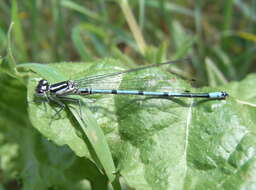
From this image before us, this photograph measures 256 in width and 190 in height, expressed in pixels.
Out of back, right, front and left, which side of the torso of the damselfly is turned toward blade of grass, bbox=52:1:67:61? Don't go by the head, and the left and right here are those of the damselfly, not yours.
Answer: right

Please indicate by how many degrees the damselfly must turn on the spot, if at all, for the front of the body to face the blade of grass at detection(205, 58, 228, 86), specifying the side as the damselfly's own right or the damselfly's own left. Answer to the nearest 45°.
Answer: approximately 135° to the damselfly's own right

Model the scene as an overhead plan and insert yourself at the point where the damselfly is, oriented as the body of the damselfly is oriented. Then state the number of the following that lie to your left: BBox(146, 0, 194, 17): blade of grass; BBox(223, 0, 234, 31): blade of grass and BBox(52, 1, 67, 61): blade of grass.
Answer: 0

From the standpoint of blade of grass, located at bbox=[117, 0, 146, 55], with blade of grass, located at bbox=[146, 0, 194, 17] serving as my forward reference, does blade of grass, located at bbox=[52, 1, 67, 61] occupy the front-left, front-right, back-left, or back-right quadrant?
back-left

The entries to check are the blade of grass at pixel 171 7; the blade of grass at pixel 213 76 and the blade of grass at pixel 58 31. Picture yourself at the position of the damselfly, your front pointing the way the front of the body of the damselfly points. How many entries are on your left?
0

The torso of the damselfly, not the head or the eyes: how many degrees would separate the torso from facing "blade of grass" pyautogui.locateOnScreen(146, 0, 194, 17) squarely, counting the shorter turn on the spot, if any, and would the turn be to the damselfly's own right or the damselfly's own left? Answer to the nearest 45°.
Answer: approximately 90° to the damselfly's own right

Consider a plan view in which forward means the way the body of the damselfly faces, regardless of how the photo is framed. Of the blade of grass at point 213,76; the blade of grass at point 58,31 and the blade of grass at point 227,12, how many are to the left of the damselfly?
0

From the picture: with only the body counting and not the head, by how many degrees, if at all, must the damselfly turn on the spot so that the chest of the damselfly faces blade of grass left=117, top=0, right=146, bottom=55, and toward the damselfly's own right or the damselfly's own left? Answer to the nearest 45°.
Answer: approximately 90° to the damselfly's own right

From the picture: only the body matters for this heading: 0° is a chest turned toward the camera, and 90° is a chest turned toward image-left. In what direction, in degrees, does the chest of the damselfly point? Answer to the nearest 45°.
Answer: approximately 90°

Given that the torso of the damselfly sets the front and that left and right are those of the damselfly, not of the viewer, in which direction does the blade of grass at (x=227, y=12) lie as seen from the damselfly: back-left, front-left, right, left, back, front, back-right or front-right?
back-right

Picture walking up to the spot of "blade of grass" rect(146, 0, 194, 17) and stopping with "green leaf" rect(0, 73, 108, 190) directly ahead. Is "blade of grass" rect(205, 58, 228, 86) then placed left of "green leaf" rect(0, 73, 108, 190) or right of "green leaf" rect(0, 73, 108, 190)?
left
